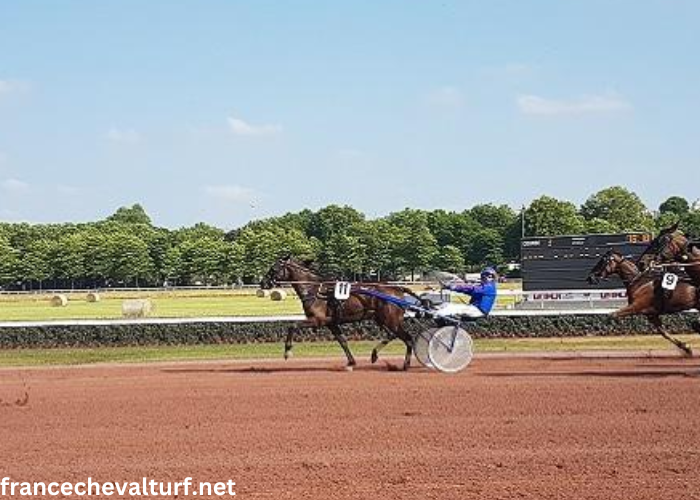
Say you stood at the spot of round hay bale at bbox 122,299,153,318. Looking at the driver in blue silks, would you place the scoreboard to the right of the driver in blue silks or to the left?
left

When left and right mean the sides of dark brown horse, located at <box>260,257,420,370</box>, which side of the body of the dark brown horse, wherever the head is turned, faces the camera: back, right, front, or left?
left

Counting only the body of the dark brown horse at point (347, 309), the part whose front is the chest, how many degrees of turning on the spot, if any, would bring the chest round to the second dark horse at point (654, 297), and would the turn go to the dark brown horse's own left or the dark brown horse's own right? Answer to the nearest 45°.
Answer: approximately 180°

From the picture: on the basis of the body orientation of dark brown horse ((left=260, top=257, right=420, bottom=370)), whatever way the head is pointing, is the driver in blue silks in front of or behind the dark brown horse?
behind

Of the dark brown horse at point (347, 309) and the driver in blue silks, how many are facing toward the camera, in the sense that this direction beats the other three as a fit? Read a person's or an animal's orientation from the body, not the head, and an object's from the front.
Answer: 0

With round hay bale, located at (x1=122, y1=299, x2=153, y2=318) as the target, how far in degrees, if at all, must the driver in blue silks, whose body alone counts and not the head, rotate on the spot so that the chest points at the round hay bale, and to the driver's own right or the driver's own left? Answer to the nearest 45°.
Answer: approximately 45° to the driver's own right

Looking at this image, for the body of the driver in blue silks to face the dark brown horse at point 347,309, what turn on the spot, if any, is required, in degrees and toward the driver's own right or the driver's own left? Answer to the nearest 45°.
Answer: approximately 45° to the driver's own right

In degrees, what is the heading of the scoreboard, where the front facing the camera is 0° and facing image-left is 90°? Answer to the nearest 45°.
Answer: approximately 0°

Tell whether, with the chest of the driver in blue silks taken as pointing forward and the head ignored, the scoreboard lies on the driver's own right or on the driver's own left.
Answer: on the driver's own right

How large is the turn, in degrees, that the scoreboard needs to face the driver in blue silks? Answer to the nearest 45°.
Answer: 0° — it already faces them

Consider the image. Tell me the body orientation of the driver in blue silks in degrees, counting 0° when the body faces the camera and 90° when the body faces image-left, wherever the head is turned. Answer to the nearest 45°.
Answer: approximately 90°
